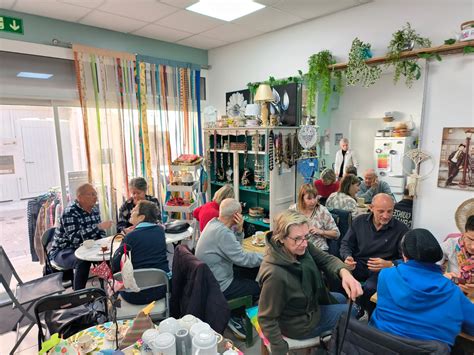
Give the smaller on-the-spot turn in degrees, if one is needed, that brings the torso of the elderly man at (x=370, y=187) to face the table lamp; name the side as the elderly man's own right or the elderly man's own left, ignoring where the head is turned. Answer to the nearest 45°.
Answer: approximately 45° to the elderly man's own right

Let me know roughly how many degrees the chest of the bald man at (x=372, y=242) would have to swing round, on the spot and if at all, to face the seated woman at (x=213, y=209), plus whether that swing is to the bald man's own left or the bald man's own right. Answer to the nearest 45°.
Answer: approximately 90° to the bald man's own right

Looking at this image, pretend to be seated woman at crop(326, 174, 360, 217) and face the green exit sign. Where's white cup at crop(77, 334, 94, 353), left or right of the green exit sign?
left

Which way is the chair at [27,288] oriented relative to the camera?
to the viewer's right
